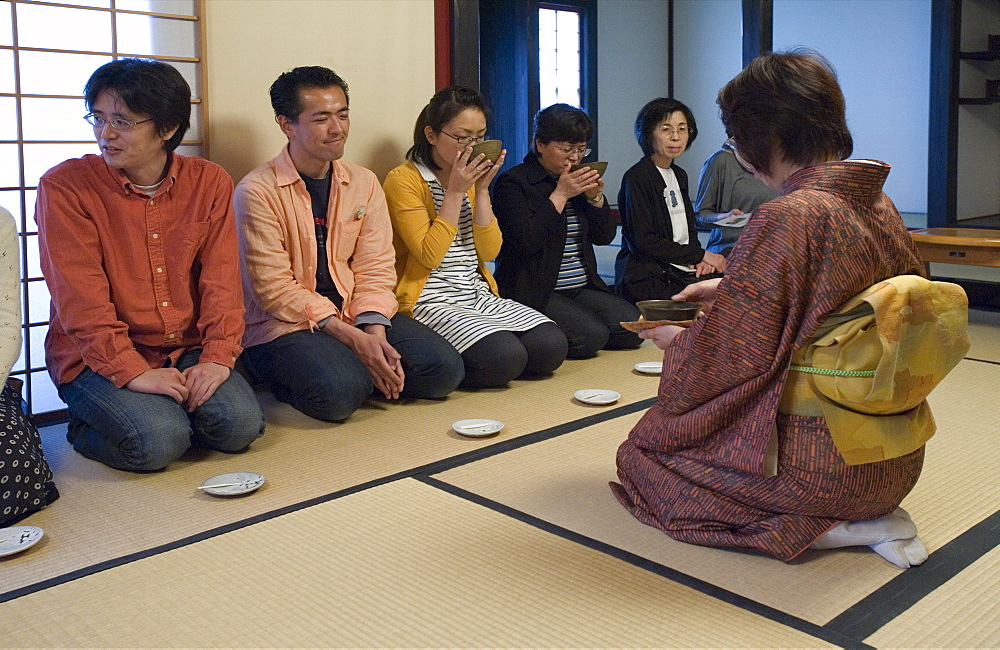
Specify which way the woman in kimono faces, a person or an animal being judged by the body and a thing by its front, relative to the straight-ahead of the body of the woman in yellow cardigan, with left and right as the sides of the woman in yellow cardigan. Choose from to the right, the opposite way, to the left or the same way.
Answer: the opposite way

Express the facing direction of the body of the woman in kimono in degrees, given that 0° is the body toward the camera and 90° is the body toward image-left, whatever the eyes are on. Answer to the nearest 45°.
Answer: approximately 135°

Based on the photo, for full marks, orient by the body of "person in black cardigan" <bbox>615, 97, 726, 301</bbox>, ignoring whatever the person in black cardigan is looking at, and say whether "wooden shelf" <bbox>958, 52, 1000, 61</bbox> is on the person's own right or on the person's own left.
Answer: on the person's own left

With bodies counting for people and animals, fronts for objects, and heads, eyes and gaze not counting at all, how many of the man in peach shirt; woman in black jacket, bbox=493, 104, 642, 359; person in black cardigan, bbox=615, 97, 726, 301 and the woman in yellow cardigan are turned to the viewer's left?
0

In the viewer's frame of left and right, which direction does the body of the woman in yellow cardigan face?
facing the viewer and to the right of the viewer

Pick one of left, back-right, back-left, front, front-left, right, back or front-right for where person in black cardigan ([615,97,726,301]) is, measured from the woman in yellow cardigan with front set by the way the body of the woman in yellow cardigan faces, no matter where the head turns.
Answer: left

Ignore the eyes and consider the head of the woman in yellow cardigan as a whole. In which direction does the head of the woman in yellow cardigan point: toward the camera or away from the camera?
toward the camera

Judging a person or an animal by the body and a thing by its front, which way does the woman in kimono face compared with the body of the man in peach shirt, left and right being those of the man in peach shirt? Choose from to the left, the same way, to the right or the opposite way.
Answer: the opposite way

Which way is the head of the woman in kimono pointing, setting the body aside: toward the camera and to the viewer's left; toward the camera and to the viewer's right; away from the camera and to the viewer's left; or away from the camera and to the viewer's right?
away from the camera and to the viewer's left

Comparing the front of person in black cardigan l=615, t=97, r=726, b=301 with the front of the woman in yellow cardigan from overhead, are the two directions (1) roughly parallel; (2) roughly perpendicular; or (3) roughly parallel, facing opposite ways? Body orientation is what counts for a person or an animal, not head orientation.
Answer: roughly parallel

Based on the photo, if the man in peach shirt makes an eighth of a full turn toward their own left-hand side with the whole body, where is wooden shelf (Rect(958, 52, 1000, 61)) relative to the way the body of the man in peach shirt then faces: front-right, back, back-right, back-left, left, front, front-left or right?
front-left

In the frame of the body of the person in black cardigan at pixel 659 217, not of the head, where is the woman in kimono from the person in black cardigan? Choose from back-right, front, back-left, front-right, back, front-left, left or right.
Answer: front-right

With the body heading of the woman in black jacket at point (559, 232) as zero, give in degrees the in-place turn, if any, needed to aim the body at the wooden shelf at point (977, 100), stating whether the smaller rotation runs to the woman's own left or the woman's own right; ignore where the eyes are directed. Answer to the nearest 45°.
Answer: approximately 90° to the woman's own left

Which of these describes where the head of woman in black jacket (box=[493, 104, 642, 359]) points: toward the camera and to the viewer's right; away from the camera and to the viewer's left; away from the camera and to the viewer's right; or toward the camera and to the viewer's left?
toward the camera and to the viewer's right

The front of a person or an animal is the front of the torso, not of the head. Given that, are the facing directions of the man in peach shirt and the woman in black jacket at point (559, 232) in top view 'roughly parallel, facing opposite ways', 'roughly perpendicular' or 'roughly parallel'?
roughly parallel

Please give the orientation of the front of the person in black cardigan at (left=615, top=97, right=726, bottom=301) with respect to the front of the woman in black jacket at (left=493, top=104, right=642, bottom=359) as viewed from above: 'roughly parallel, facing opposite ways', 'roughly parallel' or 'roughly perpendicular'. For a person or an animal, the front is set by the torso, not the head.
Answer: roughly parallel

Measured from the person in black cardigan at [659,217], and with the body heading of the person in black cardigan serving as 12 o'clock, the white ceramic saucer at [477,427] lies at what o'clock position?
The white ceramic saucer is roughly at 2 o'clock from the person in black cardigan.

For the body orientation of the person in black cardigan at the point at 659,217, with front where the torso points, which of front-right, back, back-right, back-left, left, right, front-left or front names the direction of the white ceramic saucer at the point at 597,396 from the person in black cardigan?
front-right
